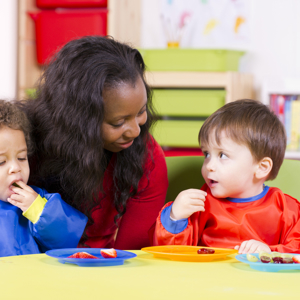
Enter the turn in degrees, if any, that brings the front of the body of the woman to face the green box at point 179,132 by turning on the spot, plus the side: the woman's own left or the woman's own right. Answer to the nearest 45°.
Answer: approximately 135° to the woman's own left

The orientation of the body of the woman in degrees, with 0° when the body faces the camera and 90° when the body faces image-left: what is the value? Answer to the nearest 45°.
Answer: approximately 315°

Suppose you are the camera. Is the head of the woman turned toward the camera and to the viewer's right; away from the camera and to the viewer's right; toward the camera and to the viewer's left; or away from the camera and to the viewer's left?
toward the camera and to the viewer's right

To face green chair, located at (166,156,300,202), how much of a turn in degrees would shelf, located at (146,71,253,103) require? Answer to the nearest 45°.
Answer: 0° — it already faces it

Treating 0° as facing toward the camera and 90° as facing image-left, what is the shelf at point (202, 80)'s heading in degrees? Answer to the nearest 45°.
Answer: approximately 0°

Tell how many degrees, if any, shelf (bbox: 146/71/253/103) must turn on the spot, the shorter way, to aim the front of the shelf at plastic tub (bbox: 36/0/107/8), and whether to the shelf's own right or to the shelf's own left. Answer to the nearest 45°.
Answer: approximately 90° to the shelf's own right

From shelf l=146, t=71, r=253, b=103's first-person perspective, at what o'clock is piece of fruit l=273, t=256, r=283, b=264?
The piece of fruit is roughly at 12 o'clock from the shelf.
